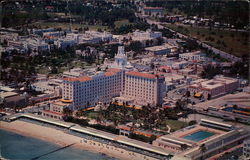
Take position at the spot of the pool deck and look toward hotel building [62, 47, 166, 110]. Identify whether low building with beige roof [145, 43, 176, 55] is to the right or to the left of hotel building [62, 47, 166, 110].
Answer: right

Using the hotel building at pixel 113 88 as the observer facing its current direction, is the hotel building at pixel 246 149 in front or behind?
in front

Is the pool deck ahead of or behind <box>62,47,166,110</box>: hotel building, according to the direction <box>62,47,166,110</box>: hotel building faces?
ahead

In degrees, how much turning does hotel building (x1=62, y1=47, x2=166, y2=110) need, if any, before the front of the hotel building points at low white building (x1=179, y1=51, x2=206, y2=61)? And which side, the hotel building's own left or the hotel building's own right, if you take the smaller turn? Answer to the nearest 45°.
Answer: approximately 135° to the hotel building's own left

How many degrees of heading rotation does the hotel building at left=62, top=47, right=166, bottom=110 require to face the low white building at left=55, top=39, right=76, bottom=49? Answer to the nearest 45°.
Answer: approximately 180°

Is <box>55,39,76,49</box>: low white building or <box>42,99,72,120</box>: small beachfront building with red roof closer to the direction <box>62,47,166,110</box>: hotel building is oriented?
the small beachfront building with red roof

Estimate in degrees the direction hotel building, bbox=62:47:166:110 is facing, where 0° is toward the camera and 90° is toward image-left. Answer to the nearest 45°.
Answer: approximately 0°

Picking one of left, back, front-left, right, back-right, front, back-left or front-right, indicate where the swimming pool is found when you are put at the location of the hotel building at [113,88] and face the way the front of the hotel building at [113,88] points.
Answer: front-left

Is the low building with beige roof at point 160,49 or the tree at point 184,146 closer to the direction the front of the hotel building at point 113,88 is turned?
the tree

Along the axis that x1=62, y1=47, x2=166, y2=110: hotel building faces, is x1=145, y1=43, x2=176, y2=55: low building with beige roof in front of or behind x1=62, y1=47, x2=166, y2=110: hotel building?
behind

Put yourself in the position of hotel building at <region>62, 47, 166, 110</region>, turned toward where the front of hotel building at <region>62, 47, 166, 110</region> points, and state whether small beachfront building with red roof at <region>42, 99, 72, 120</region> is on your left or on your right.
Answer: on your right

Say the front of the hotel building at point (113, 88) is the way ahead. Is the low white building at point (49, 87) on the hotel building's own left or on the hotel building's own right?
on the hotel building's own right

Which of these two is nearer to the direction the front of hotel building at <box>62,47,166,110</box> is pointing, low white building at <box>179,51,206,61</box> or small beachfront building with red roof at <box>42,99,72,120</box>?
the small beachfront building with red roof
